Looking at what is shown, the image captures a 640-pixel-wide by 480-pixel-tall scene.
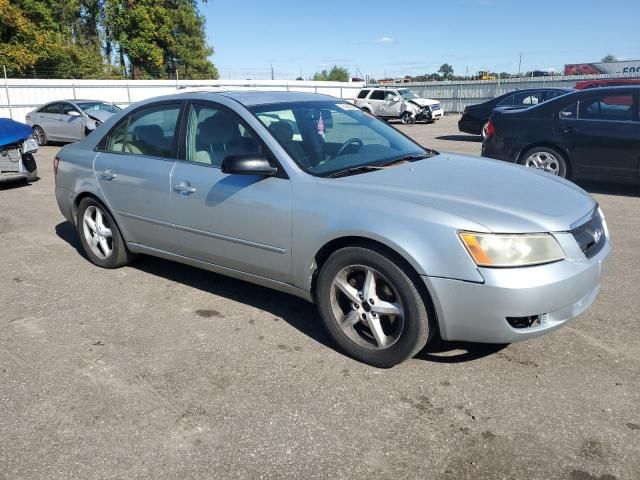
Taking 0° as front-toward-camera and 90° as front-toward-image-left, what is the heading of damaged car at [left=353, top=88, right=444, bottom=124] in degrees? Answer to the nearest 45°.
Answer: approximately 315°

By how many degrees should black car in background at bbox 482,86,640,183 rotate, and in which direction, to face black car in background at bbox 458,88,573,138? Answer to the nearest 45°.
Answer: approximately 90° to its left

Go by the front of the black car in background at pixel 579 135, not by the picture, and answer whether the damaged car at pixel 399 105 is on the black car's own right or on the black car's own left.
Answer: on the black car's own left

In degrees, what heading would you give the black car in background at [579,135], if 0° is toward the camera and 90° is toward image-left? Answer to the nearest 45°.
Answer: approximately 270°

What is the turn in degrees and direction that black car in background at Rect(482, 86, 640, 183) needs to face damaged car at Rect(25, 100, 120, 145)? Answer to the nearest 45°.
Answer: approximately 180°

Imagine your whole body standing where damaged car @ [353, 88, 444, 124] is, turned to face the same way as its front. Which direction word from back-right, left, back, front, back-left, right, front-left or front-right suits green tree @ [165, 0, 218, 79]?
back
